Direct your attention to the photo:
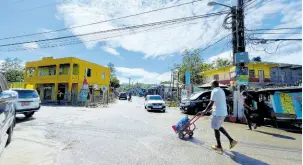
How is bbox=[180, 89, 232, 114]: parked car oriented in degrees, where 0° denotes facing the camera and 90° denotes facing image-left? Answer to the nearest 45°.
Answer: approximately 45°

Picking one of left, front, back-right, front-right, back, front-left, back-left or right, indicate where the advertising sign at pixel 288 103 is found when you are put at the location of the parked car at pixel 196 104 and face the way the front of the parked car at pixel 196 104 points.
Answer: left

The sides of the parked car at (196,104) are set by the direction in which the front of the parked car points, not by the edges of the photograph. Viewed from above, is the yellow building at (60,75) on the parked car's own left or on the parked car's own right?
on the parked car's own right

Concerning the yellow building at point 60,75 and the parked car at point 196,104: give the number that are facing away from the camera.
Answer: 0

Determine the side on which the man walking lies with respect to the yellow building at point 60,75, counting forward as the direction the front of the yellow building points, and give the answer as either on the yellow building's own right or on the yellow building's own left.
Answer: on the yellow building's own left

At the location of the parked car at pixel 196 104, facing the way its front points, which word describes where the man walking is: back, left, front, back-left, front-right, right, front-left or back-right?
front-left

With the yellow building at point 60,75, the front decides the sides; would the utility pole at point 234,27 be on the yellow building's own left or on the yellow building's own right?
on the yellow building's own left
